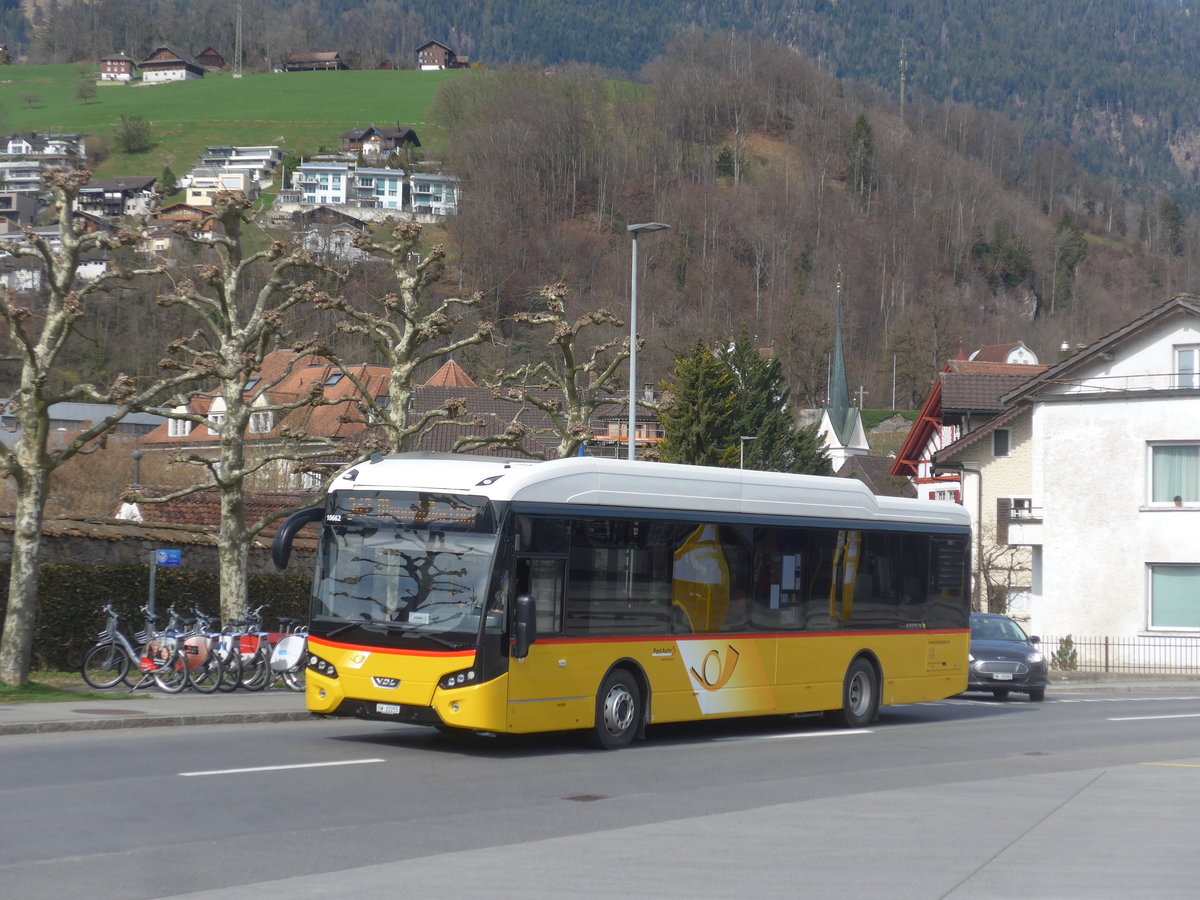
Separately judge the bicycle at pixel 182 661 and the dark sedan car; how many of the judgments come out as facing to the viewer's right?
0

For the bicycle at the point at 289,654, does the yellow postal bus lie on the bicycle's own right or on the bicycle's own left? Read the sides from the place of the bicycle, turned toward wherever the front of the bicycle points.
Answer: on the bicycle's own left

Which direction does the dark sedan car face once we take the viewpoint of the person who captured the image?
facing the viewer

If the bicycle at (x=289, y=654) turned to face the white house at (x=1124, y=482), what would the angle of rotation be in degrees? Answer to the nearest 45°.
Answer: approximately 180°

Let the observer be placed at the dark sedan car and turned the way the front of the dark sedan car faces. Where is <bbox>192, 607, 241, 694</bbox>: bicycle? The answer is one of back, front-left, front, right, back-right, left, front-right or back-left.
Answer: front-right

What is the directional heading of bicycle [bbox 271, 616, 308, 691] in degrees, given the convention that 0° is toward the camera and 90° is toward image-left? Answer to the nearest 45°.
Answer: approximately 45°

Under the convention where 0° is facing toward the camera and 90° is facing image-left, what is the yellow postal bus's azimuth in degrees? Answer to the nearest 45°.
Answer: approximately 45°
